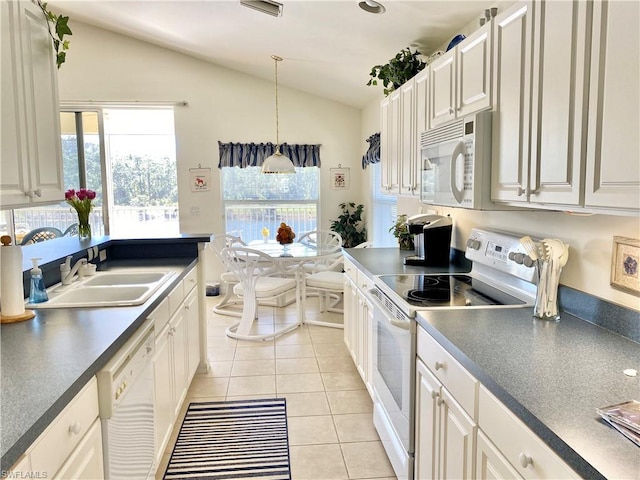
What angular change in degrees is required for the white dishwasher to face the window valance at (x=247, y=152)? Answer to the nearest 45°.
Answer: approximately 135° to its left

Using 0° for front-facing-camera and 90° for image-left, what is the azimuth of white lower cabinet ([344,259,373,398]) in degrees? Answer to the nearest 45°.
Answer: approximately 90°

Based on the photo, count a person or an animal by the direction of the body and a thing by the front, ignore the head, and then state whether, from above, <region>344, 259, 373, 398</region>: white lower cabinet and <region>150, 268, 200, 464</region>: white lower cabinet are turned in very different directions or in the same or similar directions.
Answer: very different directions

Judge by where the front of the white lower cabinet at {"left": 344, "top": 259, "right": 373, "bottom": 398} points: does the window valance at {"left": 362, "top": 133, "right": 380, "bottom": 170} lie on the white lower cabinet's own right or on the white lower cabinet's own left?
on the white lower cabinet's own right

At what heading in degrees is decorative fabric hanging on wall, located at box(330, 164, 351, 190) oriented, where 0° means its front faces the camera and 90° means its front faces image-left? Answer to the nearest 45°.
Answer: approximately 0°

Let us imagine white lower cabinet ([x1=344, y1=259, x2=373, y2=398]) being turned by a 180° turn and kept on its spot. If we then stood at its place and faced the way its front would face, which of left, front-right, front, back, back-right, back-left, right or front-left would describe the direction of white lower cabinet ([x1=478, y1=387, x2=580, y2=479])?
right

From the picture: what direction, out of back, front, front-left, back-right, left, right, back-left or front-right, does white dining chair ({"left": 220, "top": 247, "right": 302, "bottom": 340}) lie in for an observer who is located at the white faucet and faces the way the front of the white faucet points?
left

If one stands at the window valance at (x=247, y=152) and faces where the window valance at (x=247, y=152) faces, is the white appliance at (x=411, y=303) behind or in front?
in front

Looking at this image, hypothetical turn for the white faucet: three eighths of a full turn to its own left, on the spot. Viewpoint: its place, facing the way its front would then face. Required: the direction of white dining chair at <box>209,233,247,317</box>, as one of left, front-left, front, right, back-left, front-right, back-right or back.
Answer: front-right

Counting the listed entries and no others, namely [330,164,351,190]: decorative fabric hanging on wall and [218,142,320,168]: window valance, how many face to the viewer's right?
0

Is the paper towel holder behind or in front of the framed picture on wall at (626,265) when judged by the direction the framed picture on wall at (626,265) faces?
in front

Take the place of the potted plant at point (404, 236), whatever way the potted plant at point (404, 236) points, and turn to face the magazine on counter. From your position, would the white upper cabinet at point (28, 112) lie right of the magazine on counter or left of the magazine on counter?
right

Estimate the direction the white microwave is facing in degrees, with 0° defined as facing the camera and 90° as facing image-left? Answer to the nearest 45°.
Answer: approximately 45°

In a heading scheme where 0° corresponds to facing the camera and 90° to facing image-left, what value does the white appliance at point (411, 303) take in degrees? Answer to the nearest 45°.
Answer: approximately 45°

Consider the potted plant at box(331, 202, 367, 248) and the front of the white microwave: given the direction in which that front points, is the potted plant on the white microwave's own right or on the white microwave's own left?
on the white microwave's own right
